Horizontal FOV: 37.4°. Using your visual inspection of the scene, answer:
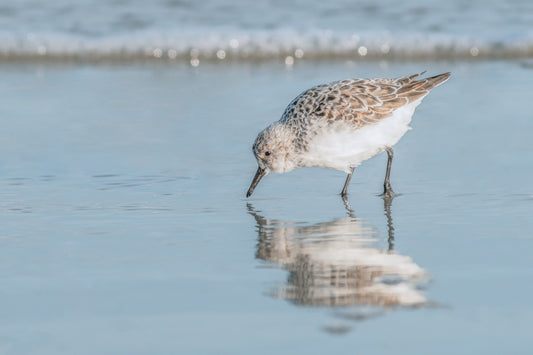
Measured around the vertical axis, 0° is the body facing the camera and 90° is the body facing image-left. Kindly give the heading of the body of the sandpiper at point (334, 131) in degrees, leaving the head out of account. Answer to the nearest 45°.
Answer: approximately 90°
